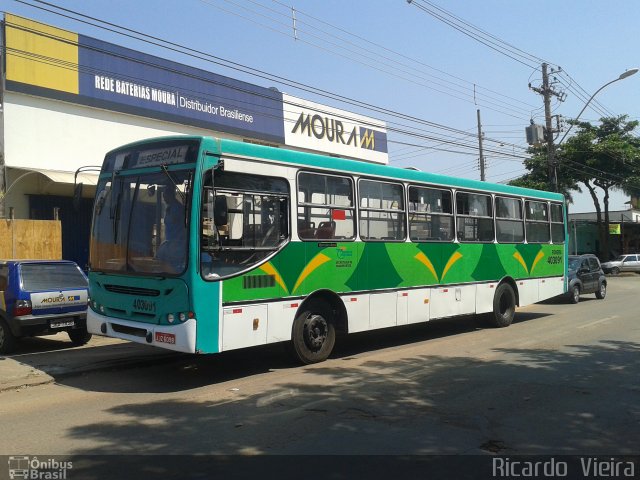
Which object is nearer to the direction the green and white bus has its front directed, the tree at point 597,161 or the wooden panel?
the wooden panel

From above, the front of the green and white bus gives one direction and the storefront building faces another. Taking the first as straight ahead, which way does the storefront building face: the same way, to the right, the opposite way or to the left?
to the left

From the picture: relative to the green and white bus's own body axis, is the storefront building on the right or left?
on its right

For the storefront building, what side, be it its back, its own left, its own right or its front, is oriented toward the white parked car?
left

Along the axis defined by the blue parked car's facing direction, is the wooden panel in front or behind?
in front

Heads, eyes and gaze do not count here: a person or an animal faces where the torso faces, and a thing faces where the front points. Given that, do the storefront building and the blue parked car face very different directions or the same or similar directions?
very different directions

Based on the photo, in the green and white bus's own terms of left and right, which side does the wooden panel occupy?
on its right

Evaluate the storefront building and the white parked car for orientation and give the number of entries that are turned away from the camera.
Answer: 0

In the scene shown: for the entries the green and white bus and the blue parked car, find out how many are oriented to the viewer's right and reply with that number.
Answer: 0

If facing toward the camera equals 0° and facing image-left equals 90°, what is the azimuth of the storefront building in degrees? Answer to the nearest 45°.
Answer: approximately 315°

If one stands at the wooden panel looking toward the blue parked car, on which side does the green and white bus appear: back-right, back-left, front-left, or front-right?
front-left

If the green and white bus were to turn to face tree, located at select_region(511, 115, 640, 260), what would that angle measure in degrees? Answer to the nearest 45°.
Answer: approximately 180°

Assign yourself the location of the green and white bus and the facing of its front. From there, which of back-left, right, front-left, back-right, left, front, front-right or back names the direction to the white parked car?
back

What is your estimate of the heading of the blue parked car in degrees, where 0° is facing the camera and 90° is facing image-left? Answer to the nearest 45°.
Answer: approximately 135°

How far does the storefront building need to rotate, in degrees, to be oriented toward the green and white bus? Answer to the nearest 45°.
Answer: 0° — it already faces it

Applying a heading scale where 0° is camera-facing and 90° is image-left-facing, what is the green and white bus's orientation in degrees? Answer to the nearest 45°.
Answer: approximately 45°
